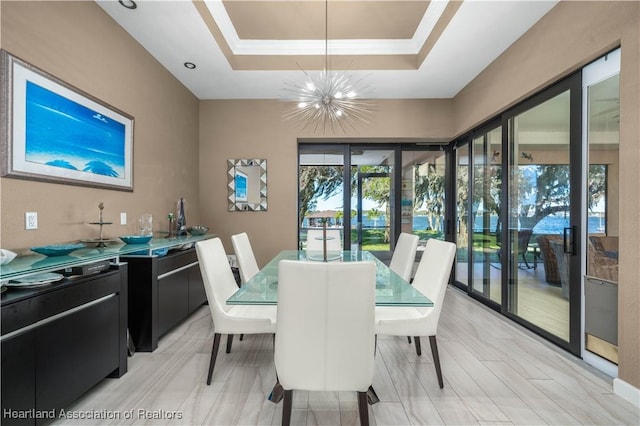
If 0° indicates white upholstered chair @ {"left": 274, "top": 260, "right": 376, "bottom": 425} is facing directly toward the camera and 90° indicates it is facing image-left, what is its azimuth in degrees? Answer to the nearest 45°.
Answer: approximately 180°

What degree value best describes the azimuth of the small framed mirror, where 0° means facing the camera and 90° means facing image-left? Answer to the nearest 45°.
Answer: approximately 0°

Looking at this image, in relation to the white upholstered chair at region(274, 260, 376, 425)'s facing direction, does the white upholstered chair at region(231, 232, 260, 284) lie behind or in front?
in front

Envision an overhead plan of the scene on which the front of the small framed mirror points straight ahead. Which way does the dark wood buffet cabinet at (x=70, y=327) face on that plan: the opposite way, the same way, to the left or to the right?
to the left

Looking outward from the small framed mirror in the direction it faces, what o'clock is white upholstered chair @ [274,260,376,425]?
The white upholstered chair is roughly at 12 o'clock from the small framed mirror.

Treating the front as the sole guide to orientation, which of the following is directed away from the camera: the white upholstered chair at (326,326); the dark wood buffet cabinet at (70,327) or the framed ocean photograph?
the white upholstered chair

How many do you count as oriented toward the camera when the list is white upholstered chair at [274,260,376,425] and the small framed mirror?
1

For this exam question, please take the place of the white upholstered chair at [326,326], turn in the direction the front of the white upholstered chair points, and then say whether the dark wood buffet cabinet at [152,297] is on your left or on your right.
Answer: on your left

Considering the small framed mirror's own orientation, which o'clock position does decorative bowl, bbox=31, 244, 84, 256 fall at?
The decorative bowl is roughly at 1 o'clock from the small framed mirror.

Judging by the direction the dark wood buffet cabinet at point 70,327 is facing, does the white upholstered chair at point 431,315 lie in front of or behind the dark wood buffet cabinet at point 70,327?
in front
